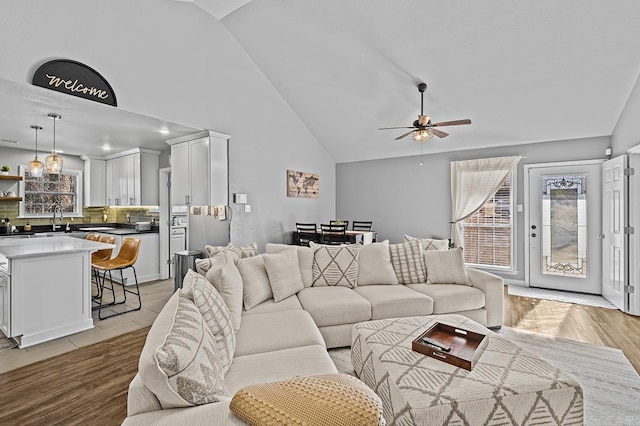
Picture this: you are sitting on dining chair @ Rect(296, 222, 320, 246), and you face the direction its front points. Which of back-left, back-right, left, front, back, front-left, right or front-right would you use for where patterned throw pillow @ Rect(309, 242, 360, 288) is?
back-right

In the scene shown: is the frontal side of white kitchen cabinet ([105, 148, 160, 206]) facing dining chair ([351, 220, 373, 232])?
no

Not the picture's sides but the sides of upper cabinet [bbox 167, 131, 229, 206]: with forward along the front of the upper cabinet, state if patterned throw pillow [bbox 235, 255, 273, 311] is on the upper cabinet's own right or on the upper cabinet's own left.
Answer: on the upper cabinet's own left

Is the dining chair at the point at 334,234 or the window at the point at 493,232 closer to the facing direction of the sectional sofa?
the window

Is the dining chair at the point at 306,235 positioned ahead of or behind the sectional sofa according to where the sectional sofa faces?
behind

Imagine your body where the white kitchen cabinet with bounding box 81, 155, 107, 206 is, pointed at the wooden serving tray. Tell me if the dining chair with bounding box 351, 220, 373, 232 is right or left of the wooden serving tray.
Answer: left

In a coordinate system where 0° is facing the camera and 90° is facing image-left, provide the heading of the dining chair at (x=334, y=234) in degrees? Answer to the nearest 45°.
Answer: approximately 180°

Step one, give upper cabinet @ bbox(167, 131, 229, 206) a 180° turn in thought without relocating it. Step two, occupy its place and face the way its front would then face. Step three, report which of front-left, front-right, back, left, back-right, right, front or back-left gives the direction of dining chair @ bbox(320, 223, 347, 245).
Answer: front-right

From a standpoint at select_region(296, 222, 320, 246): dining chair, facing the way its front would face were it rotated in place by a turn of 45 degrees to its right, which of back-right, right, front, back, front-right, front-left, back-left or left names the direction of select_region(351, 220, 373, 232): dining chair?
front-left

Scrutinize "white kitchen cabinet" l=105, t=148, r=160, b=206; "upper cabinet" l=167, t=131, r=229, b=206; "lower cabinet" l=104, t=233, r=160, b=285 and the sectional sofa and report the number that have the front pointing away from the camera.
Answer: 0

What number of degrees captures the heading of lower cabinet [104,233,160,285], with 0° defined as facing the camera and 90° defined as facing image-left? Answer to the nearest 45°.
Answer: approximately 45°

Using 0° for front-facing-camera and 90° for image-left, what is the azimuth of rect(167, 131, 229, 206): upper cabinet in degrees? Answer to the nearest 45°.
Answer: approximately 45°

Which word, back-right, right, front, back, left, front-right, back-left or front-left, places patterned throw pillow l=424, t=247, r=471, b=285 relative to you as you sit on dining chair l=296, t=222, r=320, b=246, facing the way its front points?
right

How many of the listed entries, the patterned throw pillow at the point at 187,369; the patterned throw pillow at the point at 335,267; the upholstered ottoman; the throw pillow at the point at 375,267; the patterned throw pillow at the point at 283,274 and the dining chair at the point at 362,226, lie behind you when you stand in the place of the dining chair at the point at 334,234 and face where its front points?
5

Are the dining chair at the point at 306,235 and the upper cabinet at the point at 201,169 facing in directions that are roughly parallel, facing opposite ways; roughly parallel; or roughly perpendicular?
roughly parallel, facing opposite ways

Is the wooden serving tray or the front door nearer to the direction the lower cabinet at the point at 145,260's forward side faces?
the wooden serving tray

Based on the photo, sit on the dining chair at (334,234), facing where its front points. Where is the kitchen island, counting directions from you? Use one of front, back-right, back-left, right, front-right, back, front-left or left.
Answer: back-left

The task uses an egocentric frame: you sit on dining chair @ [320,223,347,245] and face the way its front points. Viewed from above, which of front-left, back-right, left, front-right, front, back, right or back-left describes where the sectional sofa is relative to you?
back

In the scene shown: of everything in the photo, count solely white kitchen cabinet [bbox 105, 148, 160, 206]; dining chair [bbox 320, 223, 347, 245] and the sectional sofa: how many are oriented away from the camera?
1
